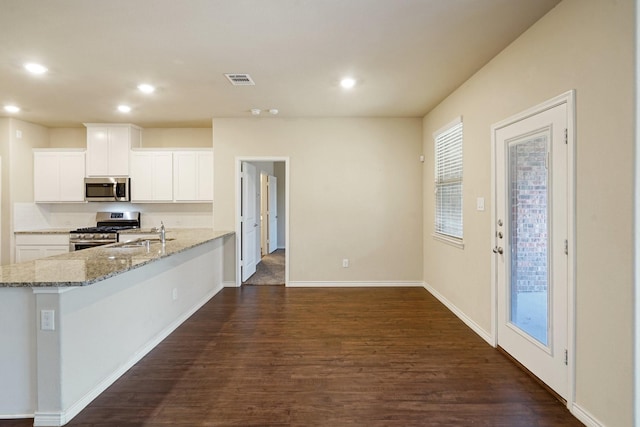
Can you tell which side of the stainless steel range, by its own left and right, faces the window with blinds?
left

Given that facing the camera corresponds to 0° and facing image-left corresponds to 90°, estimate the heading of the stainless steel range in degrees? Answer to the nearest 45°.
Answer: approximately 45°

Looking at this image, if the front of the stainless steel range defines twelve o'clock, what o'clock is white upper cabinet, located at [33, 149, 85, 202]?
The white upper cabinet is roughly at 3 o'clock from the stainless steel range.

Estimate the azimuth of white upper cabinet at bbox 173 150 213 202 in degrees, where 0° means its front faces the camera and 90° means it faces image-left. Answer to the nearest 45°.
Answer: approximately 0°

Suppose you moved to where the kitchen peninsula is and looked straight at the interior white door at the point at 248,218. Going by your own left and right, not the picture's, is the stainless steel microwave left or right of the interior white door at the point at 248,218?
left

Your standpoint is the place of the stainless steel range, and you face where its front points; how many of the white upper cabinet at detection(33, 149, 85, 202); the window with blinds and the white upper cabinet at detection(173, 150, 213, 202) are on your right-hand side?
1

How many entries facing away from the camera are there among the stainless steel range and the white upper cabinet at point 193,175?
0

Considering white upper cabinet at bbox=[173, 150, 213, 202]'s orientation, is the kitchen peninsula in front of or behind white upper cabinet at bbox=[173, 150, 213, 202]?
in front

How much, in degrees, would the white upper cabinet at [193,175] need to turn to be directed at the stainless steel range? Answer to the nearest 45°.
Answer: approximately 90° to its right

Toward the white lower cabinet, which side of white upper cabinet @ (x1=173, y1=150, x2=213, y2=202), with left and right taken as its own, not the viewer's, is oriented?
right

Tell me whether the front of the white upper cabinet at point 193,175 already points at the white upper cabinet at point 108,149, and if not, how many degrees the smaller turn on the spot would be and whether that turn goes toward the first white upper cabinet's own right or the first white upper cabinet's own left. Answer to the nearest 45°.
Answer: approximately 90° to the first white upper cabinet's own right

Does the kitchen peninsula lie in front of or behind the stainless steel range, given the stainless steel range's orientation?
in front
